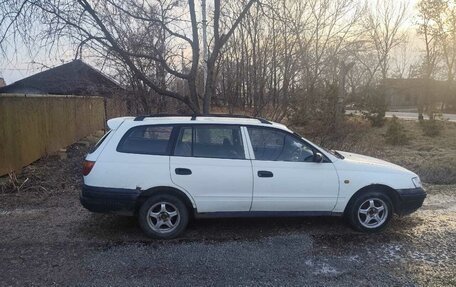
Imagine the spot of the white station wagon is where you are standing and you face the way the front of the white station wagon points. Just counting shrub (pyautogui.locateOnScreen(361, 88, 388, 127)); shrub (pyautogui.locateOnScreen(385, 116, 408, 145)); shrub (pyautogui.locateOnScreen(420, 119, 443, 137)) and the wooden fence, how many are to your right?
0

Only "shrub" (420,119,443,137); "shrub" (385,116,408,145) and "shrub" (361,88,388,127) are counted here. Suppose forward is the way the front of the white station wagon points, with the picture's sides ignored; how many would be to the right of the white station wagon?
0

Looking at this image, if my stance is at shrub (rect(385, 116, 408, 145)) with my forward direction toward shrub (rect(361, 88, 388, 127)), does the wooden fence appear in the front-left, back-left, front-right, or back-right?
back-left

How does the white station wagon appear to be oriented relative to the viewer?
to the viewer's right

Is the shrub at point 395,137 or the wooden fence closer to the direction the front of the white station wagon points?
the shrub

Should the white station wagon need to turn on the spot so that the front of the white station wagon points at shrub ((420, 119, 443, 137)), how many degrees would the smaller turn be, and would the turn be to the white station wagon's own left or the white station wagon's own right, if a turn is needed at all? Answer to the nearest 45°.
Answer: approximately 45° to the white station wagon's own left

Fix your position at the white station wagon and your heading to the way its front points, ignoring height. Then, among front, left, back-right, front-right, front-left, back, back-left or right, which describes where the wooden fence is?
back-left

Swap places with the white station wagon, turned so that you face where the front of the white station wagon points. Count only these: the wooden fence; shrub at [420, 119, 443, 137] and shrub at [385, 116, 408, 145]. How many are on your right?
0

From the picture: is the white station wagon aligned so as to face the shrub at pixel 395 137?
no

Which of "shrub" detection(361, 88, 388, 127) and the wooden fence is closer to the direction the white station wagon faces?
the shrub

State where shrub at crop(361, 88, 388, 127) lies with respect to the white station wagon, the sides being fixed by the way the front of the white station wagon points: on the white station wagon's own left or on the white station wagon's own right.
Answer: on the white station wagon's own left
